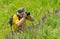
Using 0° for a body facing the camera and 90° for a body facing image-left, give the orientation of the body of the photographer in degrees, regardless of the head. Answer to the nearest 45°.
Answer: approximately 315°
